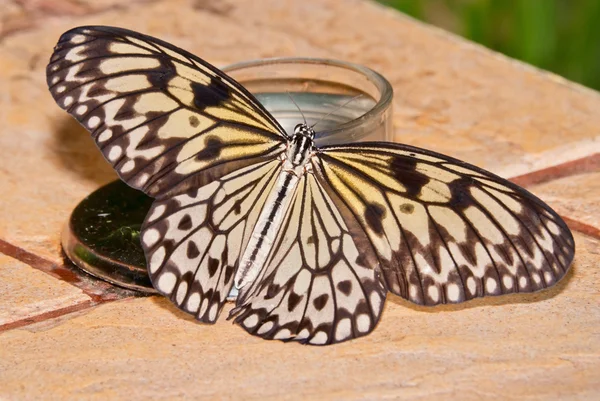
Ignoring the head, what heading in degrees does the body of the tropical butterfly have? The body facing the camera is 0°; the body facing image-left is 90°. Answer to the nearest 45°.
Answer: approximately 180°
